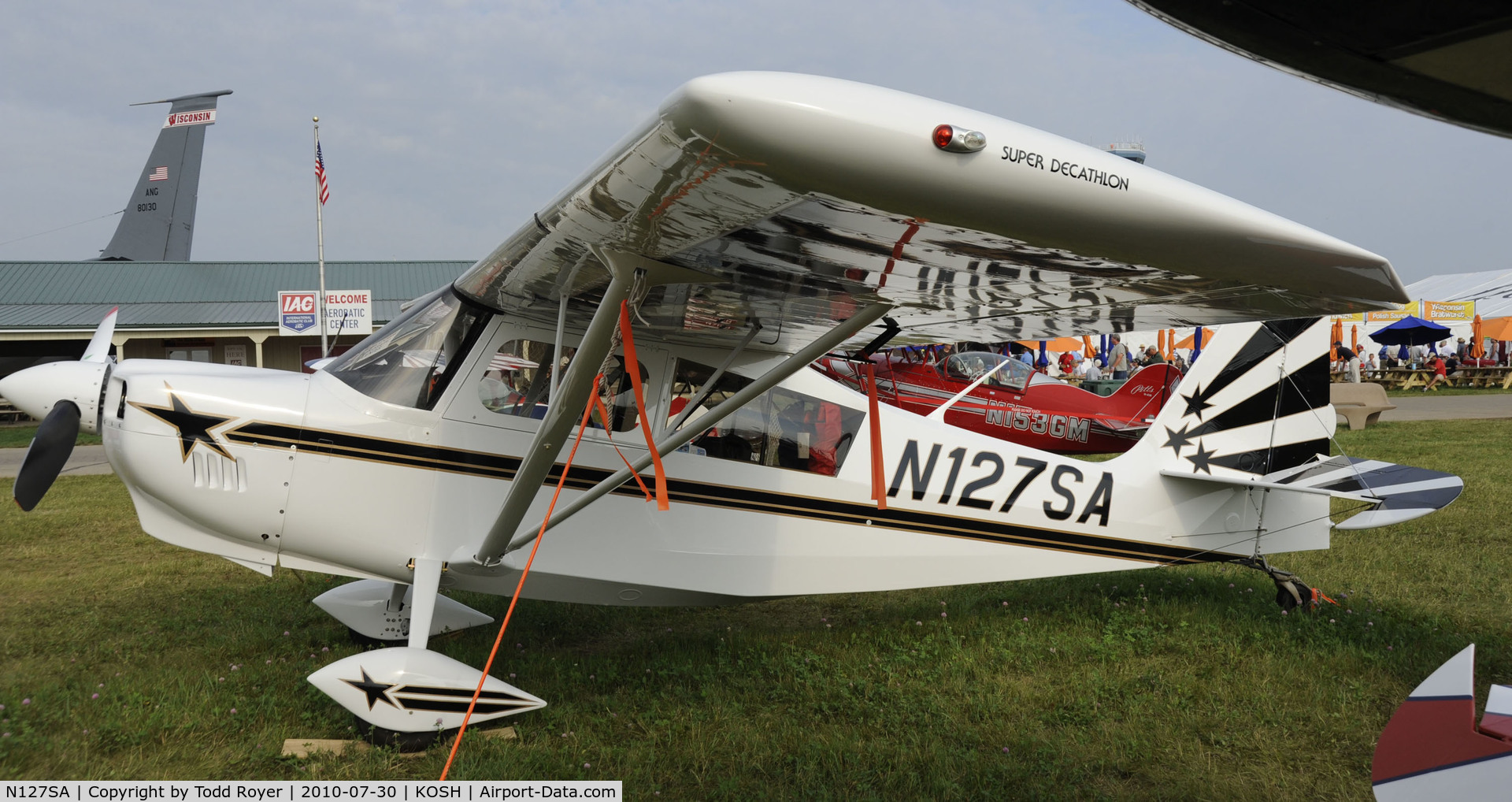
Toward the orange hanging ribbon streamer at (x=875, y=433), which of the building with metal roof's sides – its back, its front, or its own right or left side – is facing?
front

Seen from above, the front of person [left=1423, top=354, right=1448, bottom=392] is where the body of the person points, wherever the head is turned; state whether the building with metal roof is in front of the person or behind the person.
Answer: in front

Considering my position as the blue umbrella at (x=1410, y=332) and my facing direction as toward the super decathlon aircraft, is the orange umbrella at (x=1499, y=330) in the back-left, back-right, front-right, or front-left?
back-left

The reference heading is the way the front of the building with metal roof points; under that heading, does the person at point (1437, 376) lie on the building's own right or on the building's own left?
on the building's own left

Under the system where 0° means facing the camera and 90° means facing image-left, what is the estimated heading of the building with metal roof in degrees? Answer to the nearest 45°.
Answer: approximately 0°

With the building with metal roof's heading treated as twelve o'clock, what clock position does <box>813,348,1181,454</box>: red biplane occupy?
The red biplane is roughly at 11 o'clock from the building with metal roof.
